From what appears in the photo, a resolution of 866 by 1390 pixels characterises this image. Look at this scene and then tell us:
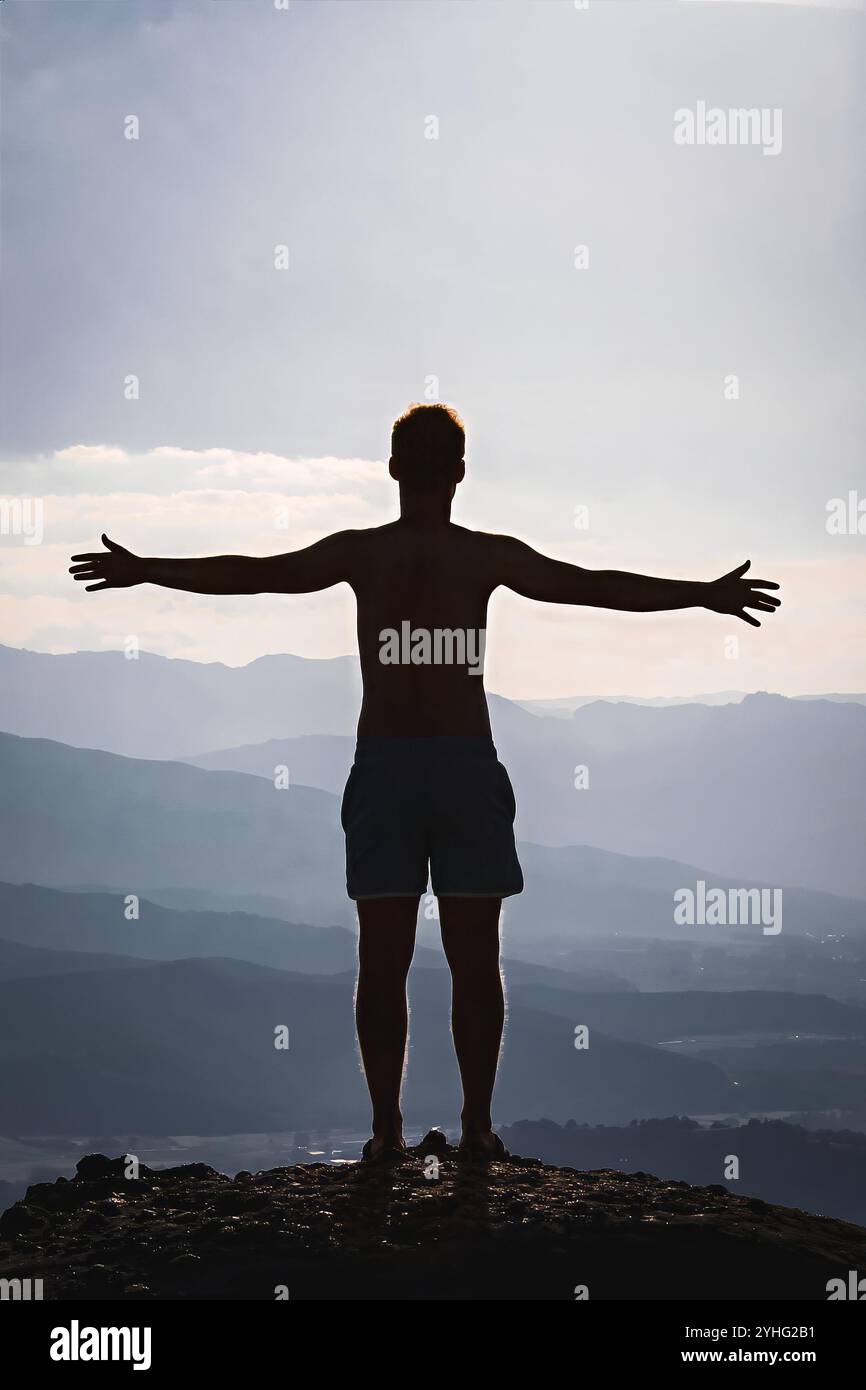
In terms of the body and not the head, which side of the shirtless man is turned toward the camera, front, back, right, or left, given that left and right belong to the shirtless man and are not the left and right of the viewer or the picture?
back
